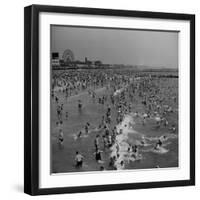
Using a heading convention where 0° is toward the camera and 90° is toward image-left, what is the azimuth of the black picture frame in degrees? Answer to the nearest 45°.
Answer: approximately 315°
